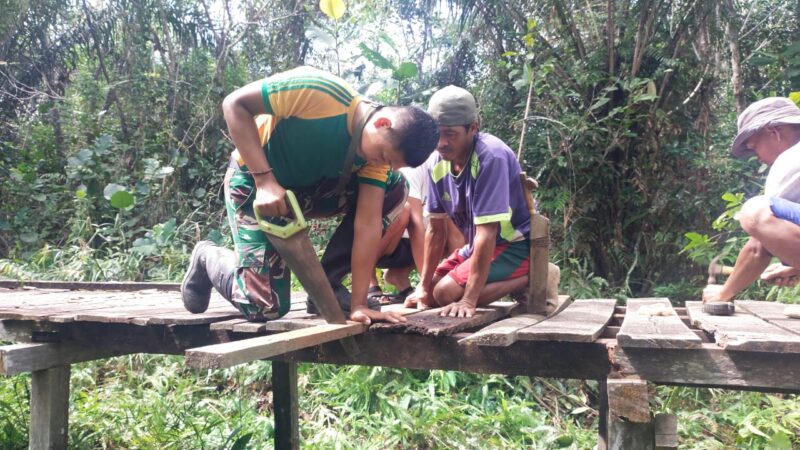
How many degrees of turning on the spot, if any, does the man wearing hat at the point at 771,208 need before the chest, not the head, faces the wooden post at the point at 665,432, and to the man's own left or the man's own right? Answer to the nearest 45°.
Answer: approximately 90° to the man's own left

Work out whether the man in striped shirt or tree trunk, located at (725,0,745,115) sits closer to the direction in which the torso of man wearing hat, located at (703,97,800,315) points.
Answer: the man in striped shirt

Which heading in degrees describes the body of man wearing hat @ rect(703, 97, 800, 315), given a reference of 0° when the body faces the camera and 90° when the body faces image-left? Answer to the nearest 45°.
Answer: approximately 90°

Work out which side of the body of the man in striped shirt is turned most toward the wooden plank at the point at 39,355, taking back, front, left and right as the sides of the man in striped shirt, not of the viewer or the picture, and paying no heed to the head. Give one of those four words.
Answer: back

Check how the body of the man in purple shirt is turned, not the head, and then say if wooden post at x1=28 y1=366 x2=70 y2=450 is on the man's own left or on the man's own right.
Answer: on the man's own right

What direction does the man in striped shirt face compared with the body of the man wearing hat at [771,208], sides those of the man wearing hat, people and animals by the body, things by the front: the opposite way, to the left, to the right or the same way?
the opposite way
